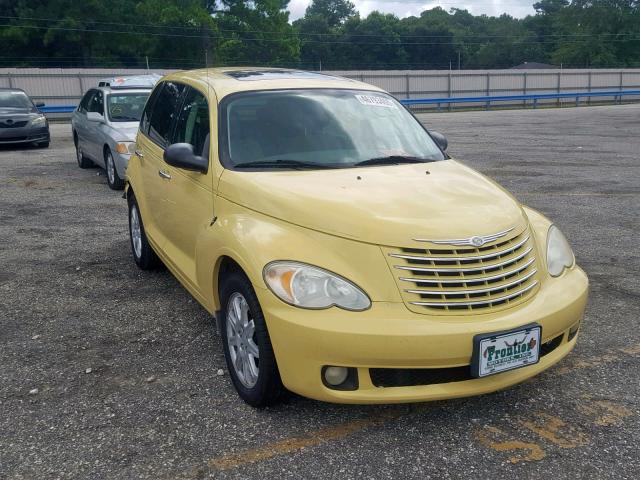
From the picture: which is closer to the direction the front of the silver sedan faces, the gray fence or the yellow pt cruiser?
the yellow pt cruiser

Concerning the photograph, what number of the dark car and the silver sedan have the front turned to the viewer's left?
0

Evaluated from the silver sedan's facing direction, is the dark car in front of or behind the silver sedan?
behind

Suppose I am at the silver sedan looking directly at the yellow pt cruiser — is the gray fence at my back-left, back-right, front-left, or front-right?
back-left

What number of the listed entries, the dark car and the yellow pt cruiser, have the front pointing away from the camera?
0

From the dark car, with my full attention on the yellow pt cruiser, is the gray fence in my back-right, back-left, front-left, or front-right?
back-left

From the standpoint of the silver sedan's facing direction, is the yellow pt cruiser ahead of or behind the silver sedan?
ahead

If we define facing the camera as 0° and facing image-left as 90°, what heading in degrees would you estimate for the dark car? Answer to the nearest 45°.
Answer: approximately 315°

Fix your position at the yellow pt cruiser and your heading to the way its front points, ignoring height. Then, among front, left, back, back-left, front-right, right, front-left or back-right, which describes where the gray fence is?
back-left

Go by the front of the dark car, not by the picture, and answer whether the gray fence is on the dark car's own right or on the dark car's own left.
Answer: on the dark car's own left

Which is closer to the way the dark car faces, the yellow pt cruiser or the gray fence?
the yellow pt cruiser
